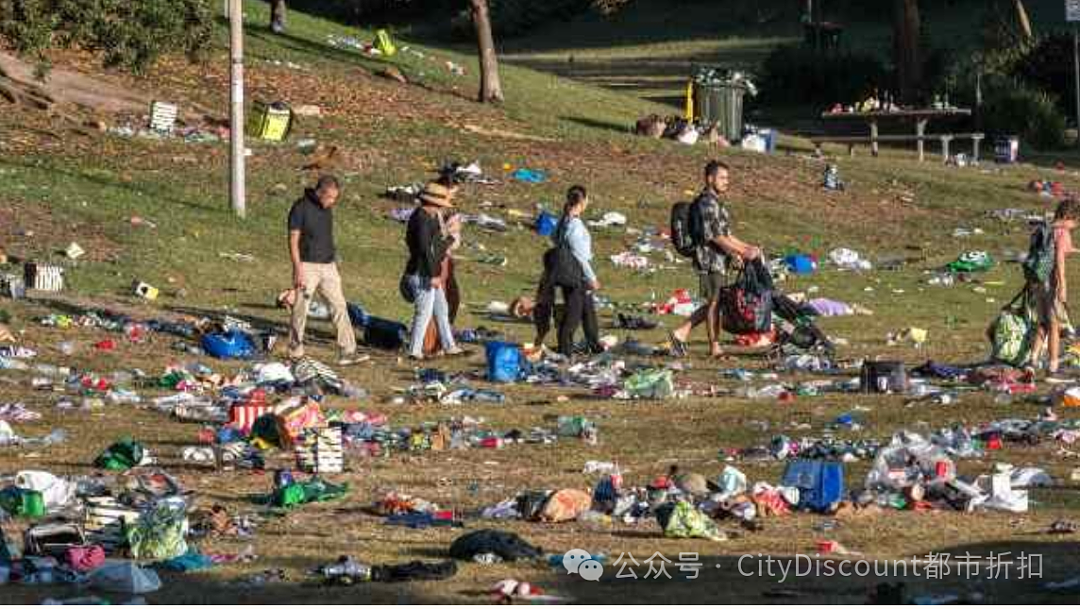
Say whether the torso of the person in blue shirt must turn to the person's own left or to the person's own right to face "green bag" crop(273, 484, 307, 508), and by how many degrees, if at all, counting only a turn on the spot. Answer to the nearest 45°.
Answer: approximately 90° to the person's own right

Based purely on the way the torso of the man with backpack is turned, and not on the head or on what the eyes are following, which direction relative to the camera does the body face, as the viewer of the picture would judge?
to the viewer's right

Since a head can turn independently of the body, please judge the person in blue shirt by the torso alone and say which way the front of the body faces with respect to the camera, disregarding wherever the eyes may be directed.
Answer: to the viewer's right

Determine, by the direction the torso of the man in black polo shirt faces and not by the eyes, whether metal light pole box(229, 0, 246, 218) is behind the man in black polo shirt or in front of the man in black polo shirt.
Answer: behind

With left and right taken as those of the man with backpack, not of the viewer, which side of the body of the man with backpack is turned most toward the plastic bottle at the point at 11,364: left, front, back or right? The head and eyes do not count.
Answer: back
